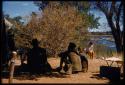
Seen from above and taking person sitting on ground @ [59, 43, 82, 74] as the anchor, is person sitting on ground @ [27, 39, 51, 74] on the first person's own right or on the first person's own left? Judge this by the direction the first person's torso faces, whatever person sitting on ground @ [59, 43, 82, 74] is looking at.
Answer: on the first person's own left

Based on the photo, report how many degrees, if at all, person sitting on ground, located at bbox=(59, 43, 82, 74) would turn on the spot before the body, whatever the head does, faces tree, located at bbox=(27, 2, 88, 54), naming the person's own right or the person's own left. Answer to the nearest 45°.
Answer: approximately 45° to the person's own right

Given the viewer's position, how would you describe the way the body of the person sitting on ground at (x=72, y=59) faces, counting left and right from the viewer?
facing away from the viewer and to the left of the viewer
